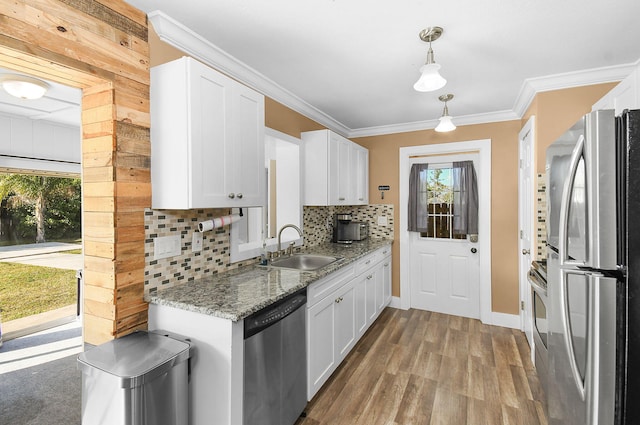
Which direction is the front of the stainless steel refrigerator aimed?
to the viewer's left

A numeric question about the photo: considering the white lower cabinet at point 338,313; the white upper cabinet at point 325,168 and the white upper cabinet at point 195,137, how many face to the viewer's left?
0

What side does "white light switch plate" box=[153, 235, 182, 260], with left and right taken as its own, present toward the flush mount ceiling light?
back

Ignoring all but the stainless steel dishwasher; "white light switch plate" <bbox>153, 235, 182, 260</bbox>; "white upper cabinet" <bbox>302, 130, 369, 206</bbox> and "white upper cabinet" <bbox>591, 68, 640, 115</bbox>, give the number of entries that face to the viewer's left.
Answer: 1

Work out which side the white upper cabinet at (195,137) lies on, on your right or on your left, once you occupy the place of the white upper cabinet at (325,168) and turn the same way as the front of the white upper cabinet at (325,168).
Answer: on your right

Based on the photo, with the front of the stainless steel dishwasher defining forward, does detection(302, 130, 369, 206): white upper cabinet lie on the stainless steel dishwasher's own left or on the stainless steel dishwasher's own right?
on the stainless steel dishwasher's own left

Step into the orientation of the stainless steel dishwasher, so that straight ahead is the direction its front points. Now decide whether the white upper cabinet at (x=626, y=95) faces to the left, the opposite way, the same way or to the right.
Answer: the opposite way

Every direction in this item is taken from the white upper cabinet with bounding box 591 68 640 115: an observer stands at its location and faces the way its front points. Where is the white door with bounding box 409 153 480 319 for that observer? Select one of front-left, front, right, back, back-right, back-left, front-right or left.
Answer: front-right

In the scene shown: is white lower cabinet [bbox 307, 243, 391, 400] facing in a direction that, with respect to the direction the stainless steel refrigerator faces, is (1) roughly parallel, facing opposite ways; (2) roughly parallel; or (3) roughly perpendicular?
roughly parallel, facing opposite ways

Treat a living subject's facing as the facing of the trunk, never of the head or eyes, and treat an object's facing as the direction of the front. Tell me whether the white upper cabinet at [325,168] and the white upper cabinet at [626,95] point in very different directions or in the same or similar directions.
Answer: very different directions

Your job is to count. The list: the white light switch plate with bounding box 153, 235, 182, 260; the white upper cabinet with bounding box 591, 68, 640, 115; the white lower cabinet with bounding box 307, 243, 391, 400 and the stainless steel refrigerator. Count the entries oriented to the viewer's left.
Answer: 2

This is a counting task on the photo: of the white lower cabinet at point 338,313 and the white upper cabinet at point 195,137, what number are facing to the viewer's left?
0

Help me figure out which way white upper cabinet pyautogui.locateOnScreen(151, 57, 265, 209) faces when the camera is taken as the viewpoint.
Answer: facing the viewer and to the right of the viewer

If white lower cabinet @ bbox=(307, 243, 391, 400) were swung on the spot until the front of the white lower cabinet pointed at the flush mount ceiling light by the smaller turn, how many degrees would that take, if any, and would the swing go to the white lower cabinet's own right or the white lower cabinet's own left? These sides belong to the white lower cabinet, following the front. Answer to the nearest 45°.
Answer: approximately 135° to the white lower cabinet's own right

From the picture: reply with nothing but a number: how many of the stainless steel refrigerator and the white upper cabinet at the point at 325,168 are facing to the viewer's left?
1
